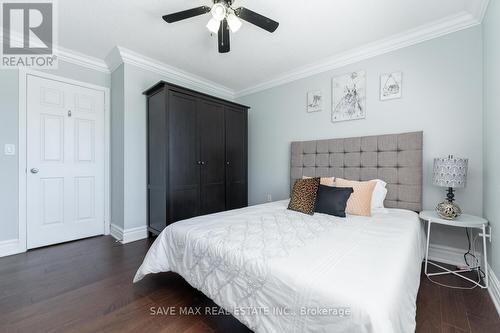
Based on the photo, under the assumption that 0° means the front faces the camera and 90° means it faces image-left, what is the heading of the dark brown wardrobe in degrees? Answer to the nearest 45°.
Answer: approximately 315°

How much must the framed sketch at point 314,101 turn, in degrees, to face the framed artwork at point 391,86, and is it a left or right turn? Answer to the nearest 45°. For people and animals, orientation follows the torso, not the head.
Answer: approximately 90° to its left

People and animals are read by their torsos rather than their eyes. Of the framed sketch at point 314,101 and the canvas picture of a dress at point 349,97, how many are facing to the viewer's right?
0

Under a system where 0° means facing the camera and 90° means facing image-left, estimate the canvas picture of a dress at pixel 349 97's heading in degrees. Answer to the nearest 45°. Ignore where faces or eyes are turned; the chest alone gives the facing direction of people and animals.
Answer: approximately 45°

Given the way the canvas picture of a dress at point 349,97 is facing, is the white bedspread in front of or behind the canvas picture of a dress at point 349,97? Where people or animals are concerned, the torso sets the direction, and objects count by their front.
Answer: in front
